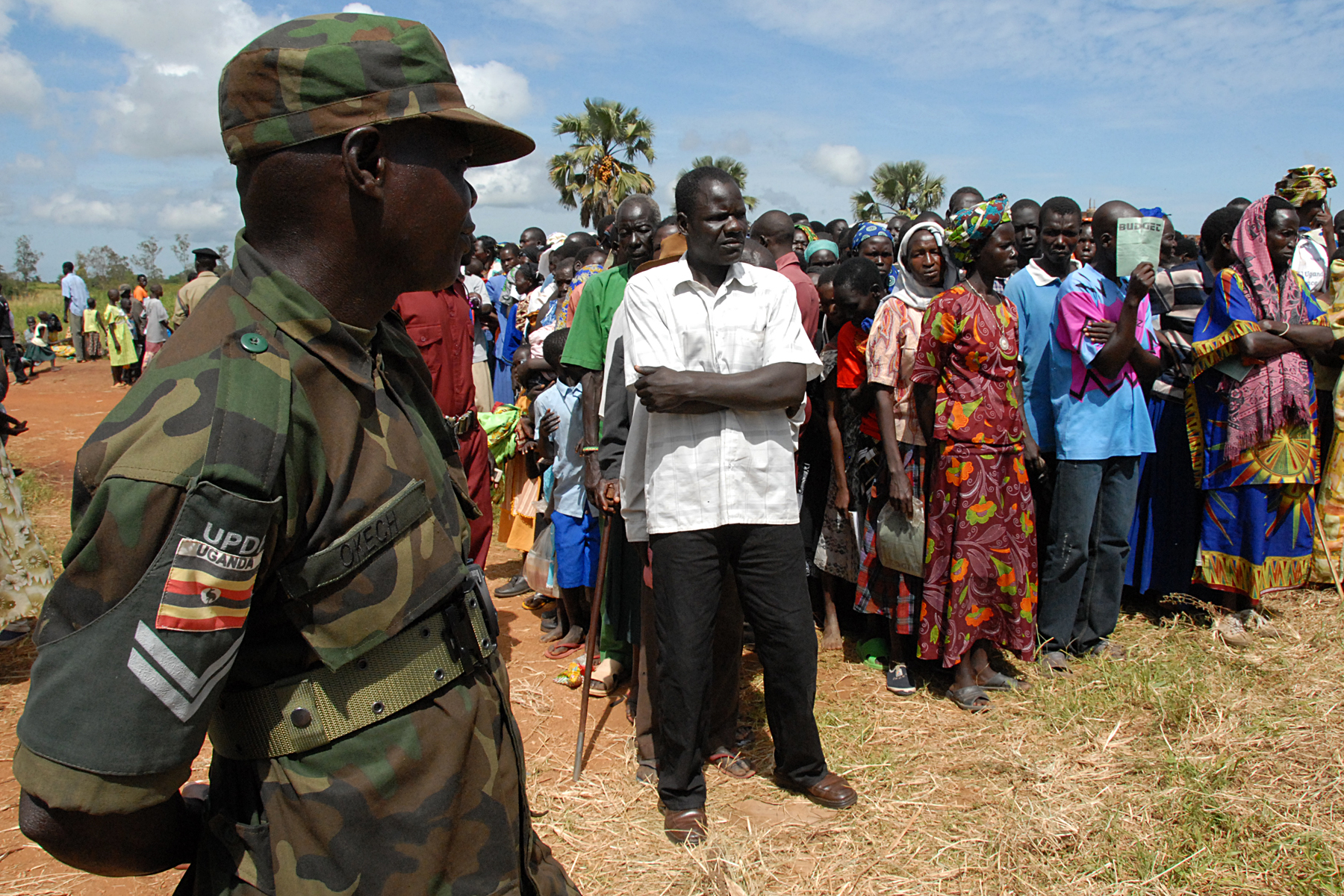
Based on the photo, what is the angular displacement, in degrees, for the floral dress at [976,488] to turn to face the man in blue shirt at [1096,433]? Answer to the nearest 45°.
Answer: approximately 90° to its left

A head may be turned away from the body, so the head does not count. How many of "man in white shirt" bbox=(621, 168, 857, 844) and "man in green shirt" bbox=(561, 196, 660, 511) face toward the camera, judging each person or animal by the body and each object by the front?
2

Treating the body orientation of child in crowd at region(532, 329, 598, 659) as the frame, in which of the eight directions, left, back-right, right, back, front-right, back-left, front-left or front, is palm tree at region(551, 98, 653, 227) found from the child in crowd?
back-right

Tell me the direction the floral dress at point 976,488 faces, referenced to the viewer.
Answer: facing the viewer and to the right of the viewer

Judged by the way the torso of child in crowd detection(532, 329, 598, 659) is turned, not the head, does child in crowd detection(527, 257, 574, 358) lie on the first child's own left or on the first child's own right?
on the first child's own right

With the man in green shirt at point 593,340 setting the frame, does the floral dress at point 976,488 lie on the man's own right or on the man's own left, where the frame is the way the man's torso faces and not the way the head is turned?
on the man's own left

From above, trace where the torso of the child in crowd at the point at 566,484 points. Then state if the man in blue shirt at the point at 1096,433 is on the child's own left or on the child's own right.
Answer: on the child's own left

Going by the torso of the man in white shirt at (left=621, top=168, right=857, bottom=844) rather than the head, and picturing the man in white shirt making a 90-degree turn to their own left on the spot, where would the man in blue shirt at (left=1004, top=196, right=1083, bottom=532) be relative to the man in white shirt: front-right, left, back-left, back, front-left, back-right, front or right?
front-left

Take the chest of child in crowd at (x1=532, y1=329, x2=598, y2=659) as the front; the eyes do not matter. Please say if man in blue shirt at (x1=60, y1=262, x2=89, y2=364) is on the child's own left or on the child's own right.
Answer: on the child's own right
